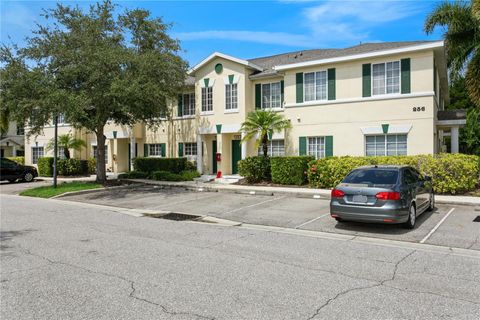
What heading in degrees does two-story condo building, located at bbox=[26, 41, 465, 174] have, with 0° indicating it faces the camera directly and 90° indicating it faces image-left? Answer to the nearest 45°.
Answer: approximately 45°

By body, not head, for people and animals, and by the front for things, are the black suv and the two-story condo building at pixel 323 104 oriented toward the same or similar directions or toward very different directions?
very different directions

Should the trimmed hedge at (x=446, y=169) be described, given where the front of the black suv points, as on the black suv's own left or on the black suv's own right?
on the black suv's own right

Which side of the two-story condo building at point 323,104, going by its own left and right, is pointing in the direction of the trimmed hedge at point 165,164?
right

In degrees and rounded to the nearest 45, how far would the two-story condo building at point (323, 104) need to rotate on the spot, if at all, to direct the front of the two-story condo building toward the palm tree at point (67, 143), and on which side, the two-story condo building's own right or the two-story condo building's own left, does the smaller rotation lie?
approximately 90° to the two-story condo building's own right
